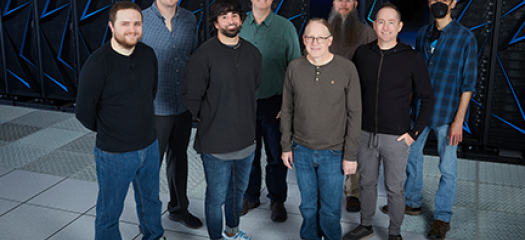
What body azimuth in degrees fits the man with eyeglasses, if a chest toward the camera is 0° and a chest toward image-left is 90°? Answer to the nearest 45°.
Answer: approximately 0°

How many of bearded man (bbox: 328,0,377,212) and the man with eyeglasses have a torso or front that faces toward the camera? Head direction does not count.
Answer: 2

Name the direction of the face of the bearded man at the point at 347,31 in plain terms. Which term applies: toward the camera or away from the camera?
toward the camera

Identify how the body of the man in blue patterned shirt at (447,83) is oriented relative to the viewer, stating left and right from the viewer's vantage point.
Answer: facing the viewer and to the left of the viewer

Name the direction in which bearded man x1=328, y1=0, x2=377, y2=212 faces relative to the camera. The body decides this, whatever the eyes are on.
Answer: toward the camera

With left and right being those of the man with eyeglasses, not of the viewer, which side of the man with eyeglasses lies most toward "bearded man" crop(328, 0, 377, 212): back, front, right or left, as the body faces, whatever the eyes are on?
back

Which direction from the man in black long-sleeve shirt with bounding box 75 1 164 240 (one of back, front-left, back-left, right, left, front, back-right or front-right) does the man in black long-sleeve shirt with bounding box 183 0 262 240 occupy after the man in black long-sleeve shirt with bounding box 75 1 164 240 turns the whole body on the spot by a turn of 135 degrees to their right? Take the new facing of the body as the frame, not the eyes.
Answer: back

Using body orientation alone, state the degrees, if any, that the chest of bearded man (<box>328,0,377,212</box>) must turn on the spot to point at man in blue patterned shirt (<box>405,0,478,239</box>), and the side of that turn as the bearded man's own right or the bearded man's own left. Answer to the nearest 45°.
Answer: approximately 45° to the bearded man's own left

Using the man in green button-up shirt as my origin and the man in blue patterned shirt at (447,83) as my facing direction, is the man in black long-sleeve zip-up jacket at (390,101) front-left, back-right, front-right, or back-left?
front-right

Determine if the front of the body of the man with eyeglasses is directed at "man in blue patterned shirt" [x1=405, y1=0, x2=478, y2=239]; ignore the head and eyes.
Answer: no

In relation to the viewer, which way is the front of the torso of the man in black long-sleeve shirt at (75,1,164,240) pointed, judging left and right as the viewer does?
facing the viewer and to the right of the viewer

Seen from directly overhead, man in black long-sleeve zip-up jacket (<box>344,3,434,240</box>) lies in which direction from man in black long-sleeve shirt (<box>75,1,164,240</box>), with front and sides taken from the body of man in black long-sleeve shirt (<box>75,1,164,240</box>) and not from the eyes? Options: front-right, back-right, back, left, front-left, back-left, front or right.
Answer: front-left

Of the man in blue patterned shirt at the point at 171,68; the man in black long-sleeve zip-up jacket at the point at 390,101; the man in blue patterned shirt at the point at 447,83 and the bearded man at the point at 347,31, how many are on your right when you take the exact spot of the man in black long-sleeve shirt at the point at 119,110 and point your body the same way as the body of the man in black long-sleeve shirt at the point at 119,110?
0

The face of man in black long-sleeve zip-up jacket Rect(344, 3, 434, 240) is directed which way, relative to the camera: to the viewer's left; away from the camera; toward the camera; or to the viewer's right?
toward the camera

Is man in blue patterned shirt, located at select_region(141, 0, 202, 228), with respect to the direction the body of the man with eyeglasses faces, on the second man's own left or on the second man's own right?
on the second man's own right

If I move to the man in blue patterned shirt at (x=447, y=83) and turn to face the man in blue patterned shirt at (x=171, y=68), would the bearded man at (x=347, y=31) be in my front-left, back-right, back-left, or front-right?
front-right
